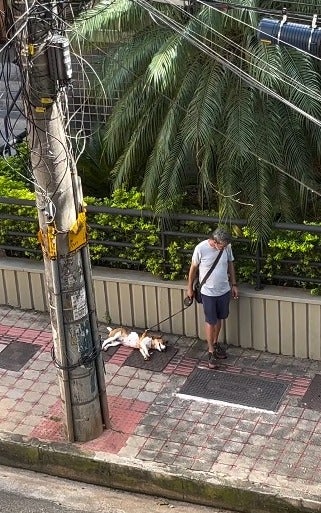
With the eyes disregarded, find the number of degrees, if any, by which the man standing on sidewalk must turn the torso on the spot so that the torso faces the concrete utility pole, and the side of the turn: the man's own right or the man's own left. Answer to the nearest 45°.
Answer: approximately 45° to the man's own right

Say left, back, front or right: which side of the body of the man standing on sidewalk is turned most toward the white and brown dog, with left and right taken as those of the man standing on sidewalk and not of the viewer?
right

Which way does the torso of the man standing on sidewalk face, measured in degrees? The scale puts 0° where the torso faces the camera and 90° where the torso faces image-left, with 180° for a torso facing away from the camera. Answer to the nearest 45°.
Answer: approximately 0°
